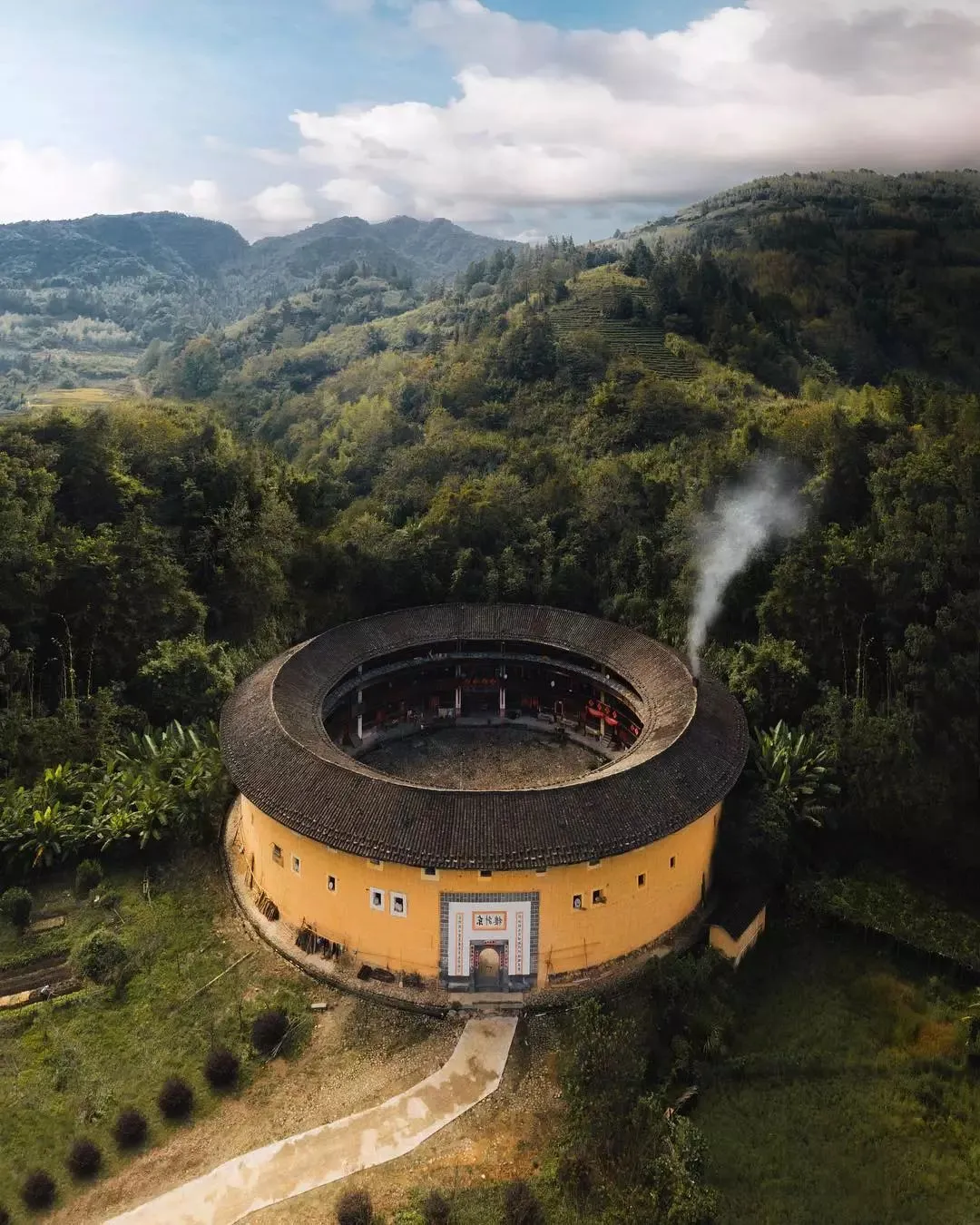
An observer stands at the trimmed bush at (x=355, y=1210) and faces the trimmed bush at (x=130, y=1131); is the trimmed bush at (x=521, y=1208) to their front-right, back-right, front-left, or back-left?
back-right

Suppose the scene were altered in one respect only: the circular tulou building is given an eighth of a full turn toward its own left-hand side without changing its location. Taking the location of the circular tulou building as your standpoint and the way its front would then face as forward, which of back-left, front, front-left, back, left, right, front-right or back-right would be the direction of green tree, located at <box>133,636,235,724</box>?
back

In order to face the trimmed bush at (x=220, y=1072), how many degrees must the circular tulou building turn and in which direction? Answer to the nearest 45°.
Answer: approximately 45° to its right

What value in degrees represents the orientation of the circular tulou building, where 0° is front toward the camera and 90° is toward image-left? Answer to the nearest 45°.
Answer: approximately 0°

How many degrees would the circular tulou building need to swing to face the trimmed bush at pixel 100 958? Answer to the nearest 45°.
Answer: approximately 90° to its right

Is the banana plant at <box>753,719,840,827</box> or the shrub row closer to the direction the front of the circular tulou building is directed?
the shrub row

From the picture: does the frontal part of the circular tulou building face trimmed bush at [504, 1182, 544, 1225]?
yes
